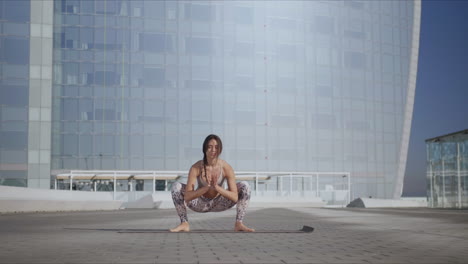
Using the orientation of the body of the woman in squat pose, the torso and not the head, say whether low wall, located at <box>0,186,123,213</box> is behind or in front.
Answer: behind

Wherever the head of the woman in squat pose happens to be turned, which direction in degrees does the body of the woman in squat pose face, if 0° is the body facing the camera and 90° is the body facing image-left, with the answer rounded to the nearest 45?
approximately 0°

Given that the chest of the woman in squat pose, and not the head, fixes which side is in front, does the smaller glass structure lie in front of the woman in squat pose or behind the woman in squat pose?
behind

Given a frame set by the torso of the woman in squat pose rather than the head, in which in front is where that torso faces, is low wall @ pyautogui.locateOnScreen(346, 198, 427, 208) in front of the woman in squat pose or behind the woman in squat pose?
behind

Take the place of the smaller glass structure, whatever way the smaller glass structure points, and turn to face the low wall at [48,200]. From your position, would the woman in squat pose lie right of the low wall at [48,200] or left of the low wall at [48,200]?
left
